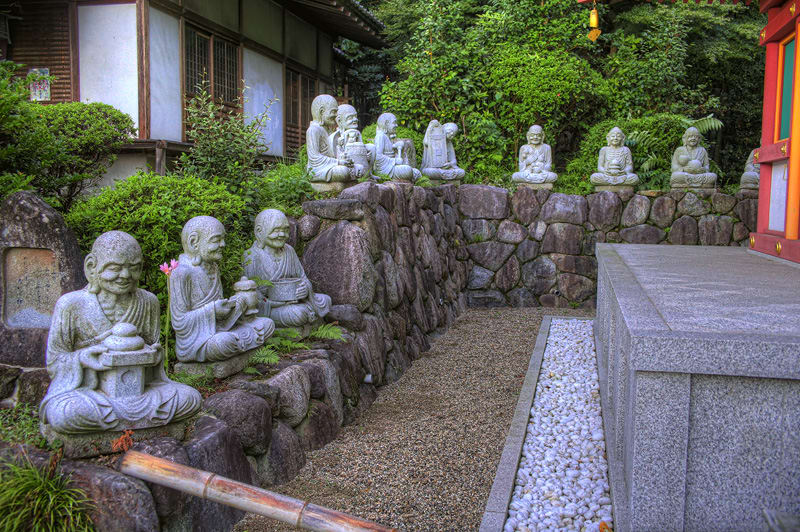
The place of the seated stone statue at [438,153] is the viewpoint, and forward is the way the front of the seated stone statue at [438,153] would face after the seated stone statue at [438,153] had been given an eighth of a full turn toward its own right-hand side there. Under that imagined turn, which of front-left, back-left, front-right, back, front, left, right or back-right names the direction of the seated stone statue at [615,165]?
left

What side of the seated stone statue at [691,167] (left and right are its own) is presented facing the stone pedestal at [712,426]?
front

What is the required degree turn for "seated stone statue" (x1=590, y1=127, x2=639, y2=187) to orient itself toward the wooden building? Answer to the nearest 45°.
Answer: approximately 45° to its right

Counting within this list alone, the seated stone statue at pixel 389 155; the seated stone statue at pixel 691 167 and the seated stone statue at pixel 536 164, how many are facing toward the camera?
2

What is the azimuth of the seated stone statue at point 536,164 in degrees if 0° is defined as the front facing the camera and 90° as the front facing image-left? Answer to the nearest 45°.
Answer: approximately 0°

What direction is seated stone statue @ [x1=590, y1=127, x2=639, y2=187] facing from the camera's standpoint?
toward the camera

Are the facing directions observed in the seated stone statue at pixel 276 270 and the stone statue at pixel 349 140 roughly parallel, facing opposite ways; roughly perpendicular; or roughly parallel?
roughly parallel

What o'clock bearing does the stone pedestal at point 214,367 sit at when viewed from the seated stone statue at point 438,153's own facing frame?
The stone pedestal is roughly at 2 o'clock from the seated stone statue.

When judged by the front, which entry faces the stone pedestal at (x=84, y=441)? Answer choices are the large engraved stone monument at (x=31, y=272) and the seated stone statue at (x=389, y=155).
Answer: the large engraved stone monument

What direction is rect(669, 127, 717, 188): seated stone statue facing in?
toward the camera

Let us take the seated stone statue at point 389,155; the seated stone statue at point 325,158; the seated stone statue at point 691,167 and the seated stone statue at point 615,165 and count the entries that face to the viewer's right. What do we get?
2

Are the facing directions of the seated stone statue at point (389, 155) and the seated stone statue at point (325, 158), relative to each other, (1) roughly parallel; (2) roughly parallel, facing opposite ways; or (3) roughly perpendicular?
roughly parallel

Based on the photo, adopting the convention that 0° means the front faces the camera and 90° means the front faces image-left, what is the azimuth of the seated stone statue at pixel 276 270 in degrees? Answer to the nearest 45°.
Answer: approximately 315°
